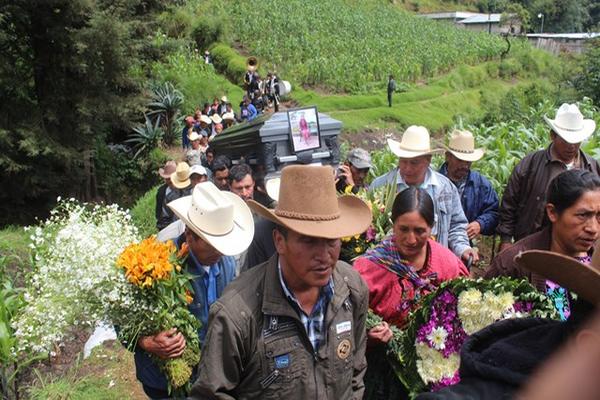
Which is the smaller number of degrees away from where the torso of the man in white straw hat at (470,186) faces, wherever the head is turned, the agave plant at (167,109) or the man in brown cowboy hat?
the man in brown cowboy hat

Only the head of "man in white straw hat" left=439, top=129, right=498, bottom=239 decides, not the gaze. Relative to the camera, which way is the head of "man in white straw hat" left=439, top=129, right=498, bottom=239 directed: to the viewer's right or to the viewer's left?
to the viewer's left

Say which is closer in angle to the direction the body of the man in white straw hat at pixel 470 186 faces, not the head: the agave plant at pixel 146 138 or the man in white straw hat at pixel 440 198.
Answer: the man in white straw hat

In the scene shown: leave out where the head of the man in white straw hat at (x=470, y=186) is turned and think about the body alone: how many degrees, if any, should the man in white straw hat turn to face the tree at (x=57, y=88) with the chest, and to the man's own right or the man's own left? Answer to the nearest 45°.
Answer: approximately 135° to the man's own right

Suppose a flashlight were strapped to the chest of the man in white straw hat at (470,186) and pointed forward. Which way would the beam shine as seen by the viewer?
toward the camera

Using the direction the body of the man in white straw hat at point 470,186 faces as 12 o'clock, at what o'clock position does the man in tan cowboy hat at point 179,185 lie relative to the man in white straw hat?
The man in tan cowboy hat is roughly at 3 o'clock from the man in white straw hat.

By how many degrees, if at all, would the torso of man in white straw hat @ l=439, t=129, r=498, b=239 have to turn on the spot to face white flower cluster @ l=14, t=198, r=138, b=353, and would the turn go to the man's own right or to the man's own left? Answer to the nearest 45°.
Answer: approximately 45° to the man's own right

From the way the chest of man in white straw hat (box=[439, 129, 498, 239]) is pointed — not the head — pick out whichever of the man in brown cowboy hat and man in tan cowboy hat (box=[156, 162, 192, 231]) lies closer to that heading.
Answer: the man in brown cowboy hat

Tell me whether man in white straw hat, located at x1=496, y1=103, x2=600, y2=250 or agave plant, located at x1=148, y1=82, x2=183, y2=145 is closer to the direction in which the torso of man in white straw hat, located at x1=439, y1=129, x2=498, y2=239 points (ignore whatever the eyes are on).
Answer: the man in white straw hat

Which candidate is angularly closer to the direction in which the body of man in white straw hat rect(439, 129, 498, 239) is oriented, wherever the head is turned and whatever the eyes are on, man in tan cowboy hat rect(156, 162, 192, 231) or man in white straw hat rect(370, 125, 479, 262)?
the man in white straw hat

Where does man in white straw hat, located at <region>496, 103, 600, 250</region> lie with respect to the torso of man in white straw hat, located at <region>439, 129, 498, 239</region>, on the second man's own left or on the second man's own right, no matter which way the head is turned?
on the second man's own left

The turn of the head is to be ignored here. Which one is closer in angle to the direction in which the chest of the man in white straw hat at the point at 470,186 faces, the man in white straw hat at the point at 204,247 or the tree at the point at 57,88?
the man in white straw hat

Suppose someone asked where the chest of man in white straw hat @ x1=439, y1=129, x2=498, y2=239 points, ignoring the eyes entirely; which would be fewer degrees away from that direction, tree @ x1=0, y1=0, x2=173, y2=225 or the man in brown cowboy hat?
the man in brown cowboy hat

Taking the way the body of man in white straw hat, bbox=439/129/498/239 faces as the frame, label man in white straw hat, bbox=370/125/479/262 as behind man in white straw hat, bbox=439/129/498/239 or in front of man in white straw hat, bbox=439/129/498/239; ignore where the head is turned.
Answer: in front

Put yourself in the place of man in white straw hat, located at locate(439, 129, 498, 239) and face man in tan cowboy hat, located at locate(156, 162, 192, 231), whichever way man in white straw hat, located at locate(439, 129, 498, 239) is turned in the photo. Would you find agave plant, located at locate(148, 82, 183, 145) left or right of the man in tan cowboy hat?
right

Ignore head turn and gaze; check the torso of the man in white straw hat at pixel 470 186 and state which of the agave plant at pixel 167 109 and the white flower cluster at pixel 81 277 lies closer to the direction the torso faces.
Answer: the white flower cluster
